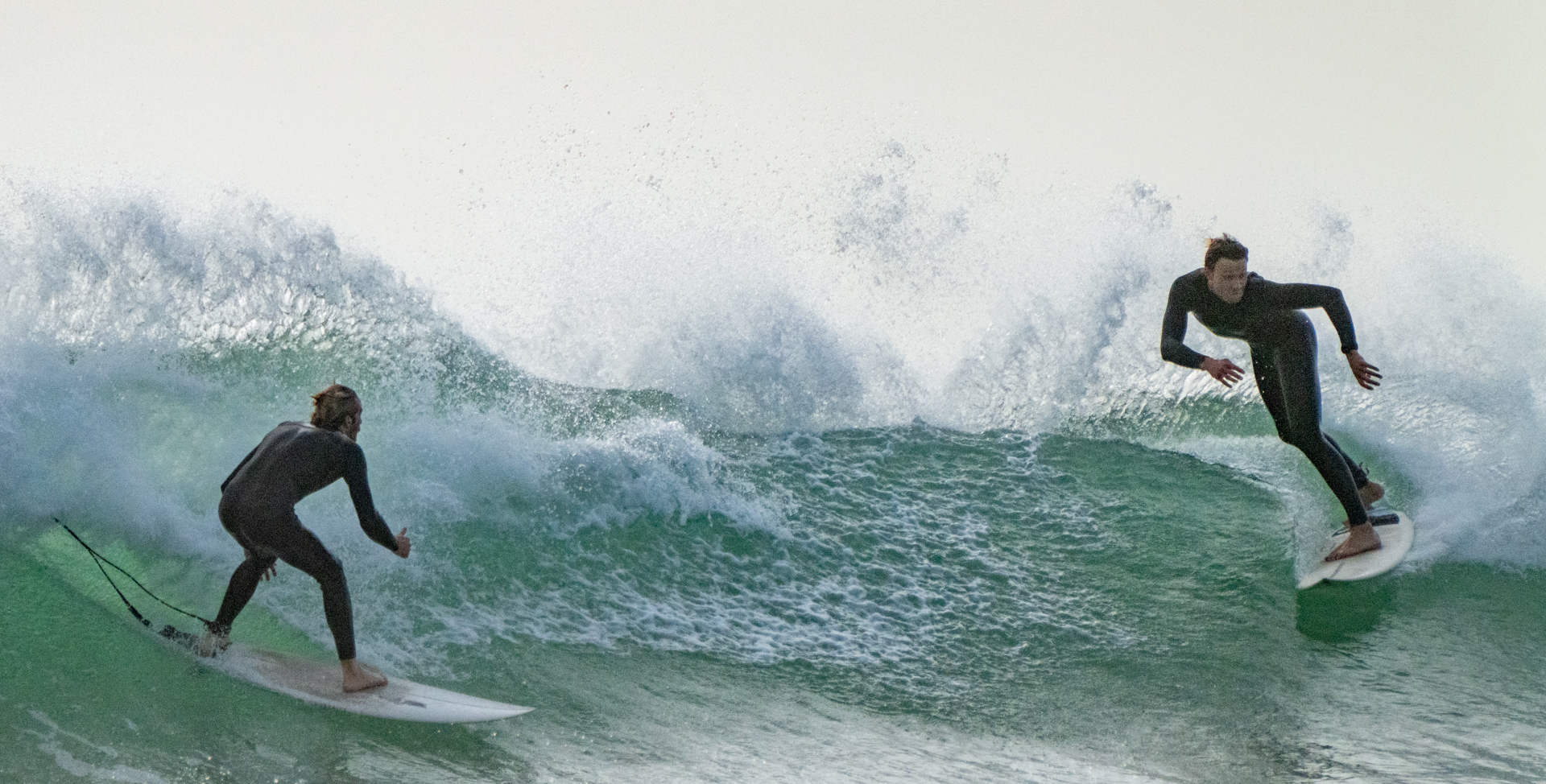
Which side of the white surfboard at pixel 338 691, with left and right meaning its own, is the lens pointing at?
right

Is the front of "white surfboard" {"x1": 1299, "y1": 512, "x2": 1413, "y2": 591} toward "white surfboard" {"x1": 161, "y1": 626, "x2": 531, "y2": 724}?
yes

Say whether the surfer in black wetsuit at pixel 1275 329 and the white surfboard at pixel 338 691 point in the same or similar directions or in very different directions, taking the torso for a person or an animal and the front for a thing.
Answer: very different directions

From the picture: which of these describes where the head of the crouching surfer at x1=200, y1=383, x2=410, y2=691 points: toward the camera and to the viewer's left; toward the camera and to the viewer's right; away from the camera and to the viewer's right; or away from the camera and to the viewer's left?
away from the camera and to the viewer's right

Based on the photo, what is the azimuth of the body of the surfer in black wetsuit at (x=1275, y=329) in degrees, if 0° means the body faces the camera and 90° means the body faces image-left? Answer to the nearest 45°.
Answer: approximately 45°

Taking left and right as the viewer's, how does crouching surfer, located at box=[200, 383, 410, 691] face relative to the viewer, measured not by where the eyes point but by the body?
facing away from the viewer and to the right of the viewer
